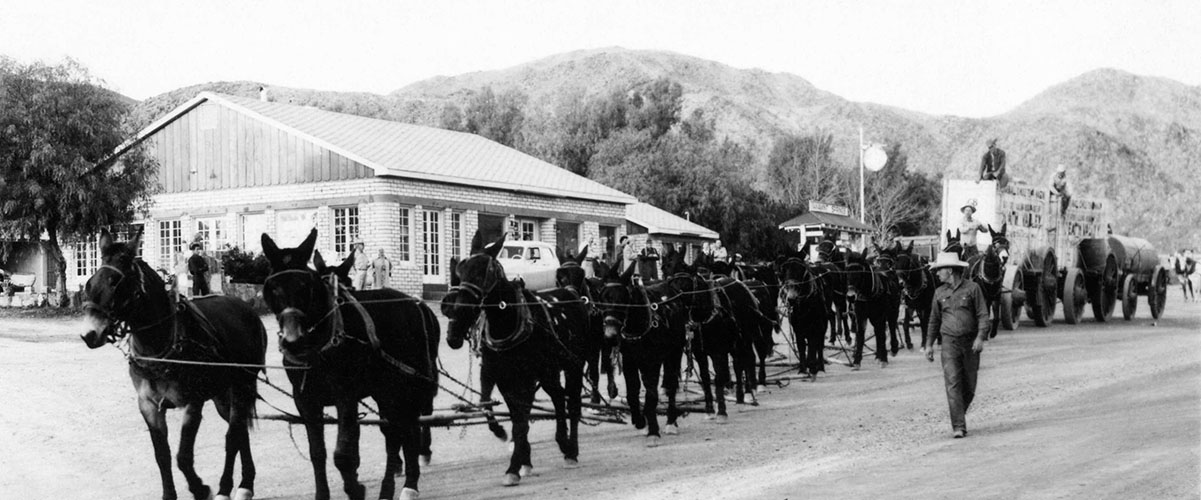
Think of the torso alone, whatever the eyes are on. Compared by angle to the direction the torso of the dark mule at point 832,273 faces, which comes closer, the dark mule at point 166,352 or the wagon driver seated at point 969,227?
the dark mule

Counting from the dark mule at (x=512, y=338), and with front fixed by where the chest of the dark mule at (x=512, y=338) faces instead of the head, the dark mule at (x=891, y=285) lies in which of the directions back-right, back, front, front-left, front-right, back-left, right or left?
back

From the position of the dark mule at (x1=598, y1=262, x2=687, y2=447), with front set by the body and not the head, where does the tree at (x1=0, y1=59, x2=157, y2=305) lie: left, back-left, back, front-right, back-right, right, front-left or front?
right

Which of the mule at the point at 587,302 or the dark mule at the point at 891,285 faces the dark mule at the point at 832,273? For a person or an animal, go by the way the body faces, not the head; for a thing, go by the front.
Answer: the dark mule at the point at 891,285

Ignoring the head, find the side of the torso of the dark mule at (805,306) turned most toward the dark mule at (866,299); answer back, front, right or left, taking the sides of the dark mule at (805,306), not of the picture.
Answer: back

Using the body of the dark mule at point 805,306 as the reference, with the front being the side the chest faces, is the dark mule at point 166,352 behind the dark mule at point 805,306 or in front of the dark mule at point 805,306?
in front

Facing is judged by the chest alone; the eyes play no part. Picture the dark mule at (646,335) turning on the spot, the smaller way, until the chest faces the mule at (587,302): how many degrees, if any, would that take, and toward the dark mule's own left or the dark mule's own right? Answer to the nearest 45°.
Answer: approximately 45° to the dark mule's own right

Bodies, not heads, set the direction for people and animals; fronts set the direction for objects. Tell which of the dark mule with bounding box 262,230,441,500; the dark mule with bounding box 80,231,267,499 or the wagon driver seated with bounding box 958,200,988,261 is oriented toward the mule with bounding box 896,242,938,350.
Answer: the wagon driver seated

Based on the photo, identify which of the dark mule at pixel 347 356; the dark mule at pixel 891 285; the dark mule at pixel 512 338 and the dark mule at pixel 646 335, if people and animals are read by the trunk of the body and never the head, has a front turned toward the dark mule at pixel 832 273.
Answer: the dark mule at pixel 891 285

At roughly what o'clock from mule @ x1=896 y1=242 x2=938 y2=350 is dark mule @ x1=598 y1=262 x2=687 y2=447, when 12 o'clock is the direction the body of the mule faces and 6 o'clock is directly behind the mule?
The dark mule is roughly at 11 o'clock from the mule.
